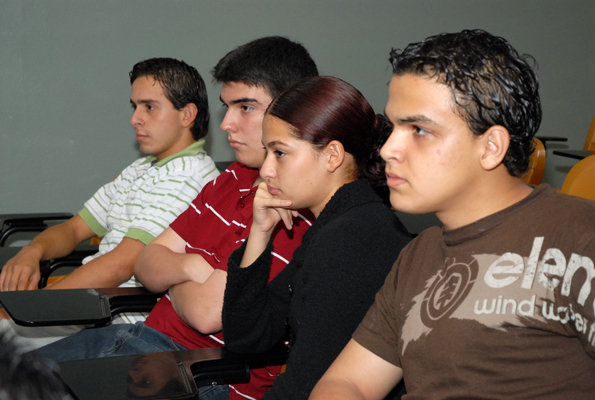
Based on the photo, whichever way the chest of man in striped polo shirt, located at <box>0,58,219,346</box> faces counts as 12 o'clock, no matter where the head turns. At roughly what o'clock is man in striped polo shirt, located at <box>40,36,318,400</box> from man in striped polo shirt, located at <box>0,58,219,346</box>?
man in striped polo shirt, located at <box>40,36,318,400</box> is roughly at 10 o'clock from man in striped polo shirt, located at <box>0,58,219,346</box>.

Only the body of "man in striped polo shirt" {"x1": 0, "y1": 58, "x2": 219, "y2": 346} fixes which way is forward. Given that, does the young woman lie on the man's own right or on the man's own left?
on the man's own left

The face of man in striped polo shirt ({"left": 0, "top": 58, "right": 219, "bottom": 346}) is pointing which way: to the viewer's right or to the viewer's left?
to the viewer's left

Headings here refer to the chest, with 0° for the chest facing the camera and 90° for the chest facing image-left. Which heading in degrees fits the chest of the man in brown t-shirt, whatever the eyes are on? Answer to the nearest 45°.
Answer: approximately 45°
